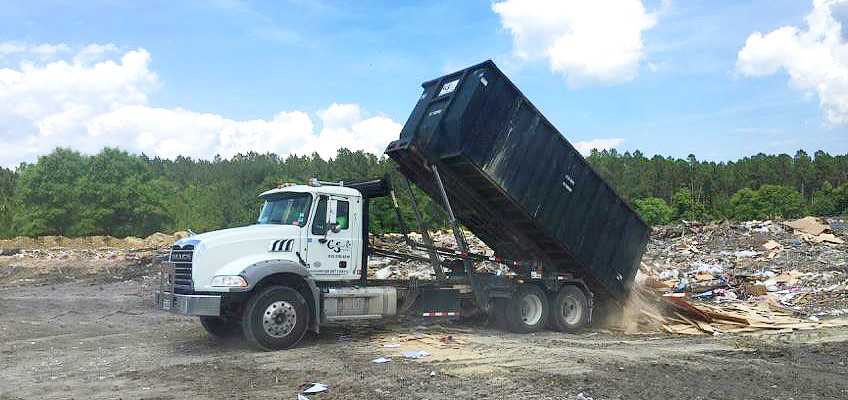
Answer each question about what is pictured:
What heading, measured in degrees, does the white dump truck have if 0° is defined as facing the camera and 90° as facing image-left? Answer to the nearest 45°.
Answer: approximately 45°

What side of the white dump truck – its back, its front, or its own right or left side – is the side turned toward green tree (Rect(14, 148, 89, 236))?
right

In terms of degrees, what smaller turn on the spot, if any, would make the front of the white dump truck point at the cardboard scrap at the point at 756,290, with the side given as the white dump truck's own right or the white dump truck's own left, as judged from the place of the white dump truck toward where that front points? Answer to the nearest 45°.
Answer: approximately 180°

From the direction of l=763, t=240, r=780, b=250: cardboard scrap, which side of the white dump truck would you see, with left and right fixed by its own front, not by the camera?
back

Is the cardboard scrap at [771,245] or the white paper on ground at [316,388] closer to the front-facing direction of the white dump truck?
the white paper on ground

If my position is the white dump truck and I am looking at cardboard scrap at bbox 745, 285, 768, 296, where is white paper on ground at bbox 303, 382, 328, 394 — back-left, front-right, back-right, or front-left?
back-right

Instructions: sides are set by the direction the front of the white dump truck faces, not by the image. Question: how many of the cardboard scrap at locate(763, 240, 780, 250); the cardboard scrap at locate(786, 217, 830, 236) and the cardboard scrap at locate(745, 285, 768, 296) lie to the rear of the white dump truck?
3

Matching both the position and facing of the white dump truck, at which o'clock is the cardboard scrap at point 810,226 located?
The cardboard scrap is roughly at 6 o'clock from the white dump truck.
